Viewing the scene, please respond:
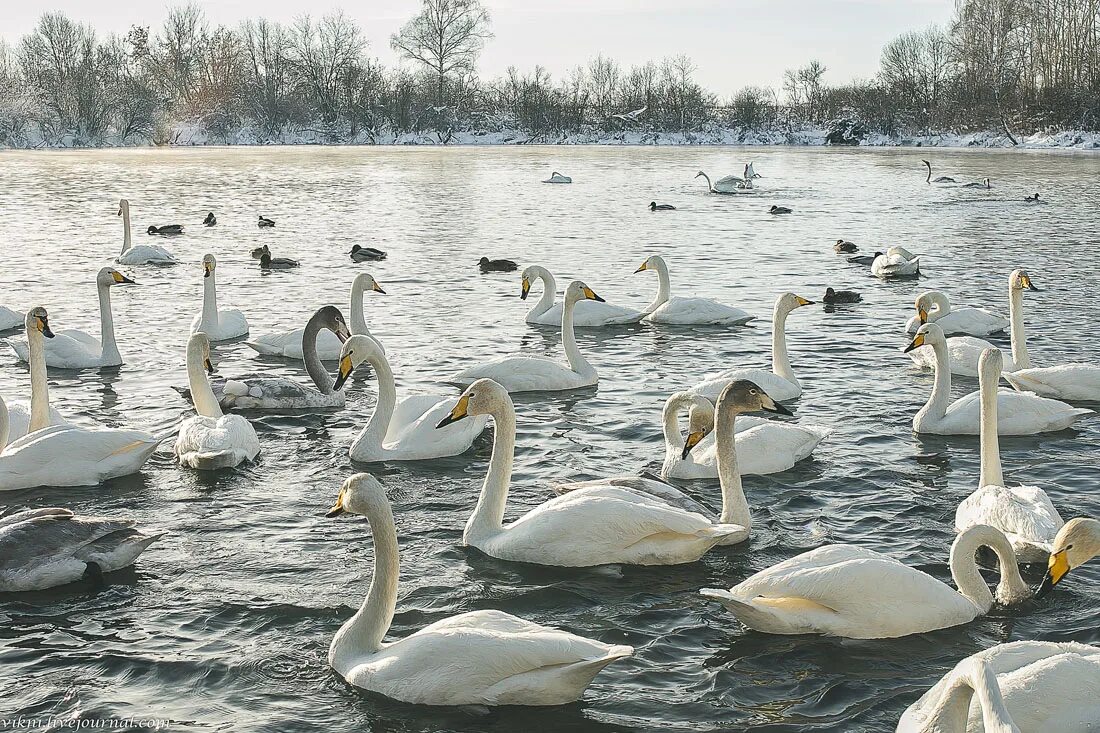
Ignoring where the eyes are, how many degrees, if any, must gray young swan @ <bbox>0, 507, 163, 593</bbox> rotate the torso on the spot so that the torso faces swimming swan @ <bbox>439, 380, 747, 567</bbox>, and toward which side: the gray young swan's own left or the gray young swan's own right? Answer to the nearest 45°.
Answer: approximately 180°

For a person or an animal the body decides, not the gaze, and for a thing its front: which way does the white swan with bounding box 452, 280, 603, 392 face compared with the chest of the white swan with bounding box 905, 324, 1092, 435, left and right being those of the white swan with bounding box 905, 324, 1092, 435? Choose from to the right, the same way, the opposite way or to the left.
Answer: the opposite way

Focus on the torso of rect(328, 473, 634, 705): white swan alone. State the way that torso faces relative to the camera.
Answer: to the viewer's left

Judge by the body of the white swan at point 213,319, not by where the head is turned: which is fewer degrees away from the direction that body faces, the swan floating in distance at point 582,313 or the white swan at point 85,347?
the white swan

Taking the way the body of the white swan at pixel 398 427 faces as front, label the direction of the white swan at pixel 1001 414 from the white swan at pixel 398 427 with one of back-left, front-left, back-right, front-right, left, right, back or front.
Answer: back

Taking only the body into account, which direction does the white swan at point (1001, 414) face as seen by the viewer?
to the viewer's left

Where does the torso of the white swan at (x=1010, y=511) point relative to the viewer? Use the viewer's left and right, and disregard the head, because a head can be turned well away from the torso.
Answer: facing away from the viewer and to the left of the viewer

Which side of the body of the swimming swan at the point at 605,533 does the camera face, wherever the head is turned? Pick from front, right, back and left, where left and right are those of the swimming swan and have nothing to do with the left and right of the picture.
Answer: left

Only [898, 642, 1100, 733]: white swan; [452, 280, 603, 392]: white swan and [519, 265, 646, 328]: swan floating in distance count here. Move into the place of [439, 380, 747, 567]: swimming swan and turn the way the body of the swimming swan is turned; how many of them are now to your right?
2

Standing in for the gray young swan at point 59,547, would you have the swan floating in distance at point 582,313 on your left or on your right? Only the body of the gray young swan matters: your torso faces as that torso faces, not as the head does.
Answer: on your right

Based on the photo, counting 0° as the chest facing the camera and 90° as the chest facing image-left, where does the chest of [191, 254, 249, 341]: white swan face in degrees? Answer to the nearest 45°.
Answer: approximately 45°

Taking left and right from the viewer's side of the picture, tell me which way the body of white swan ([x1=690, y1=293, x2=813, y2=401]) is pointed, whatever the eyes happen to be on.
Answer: facing to the right of the viewer

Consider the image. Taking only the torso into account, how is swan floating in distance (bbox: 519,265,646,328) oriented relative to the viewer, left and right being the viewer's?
facing to the left of the viewer

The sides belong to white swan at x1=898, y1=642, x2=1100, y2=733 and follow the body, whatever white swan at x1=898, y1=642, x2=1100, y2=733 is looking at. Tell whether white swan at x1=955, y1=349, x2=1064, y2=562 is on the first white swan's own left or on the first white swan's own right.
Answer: on the first white swan's own right
